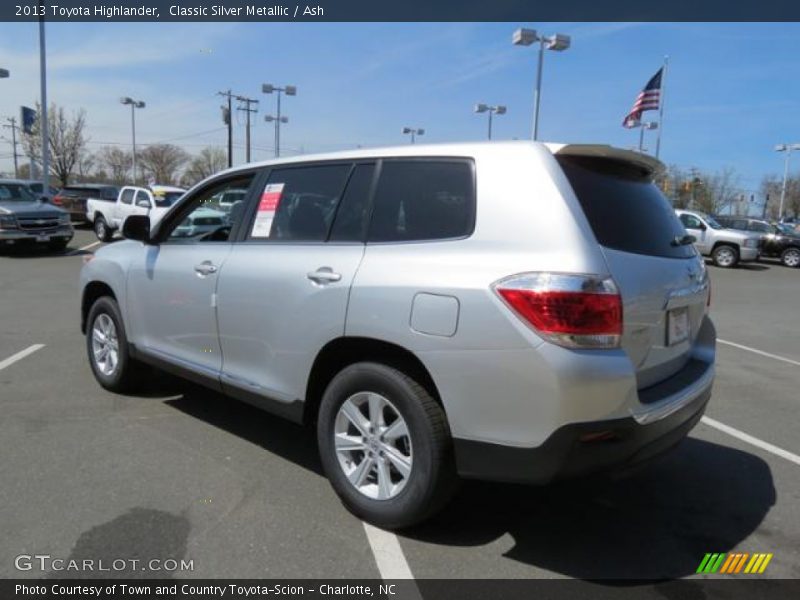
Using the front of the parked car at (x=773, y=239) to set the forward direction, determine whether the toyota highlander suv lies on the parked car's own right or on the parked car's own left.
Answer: on the parked car's own right

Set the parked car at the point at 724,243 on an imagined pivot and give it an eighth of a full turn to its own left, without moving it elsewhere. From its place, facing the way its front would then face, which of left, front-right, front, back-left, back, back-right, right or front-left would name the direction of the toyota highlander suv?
right

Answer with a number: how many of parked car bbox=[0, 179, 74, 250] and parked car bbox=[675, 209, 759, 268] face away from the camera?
0

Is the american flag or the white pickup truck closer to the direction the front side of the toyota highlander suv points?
the white pickup truck

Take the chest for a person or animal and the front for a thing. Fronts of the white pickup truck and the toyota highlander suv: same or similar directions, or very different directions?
very different directions

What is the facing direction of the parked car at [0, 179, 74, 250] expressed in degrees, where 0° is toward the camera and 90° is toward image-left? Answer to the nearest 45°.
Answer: approximately 315°

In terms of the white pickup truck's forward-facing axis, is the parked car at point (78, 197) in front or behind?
behind

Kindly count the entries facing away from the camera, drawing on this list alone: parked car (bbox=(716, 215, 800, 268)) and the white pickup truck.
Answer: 0

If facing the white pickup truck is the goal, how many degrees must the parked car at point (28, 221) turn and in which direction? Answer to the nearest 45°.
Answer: approximately 90° to its left
